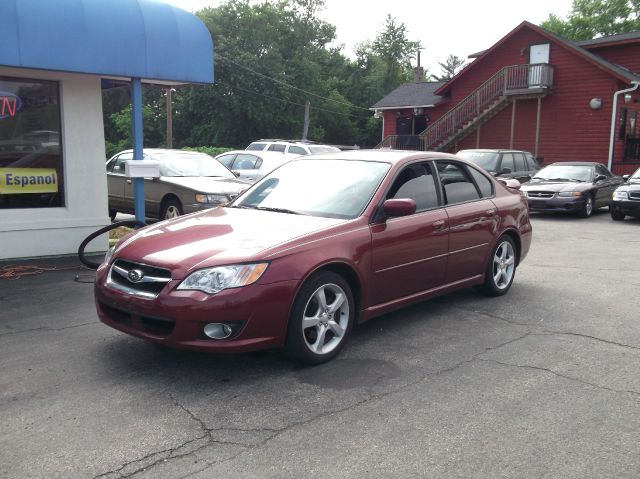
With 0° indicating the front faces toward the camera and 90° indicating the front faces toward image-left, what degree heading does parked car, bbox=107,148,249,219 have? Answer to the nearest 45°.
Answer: approximately 315°

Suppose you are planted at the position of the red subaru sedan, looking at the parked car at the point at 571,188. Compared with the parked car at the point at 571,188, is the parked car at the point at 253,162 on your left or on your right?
left

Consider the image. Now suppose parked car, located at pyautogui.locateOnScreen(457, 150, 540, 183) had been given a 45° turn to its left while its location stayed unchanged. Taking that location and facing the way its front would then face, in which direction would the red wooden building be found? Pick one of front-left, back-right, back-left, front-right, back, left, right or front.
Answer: back

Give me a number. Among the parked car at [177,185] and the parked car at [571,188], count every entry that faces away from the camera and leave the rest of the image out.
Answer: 0

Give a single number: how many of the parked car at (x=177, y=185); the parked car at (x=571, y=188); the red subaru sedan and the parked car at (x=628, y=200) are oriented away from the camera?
0

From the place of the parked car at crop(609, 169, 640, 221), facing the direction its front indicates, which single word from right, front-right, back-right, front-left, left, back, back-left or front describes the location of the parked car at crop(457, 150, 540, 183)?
right

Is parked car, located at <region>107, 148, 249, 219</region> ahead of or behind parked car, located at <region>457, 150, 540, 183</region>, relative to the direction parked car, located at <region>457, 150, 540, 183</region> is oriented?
ahead

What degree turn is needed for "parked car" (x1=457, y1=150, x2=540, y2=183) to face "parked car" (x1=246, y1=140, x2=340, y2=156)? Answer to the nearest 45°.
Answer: approximately 45° to its right

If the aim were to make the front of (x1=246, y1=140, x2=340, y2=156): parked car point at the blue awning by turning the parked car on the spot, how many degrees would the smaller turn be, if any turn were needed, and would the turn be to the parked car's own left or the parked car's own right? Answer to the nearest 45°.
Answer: approximately 45° to the parked car's own right

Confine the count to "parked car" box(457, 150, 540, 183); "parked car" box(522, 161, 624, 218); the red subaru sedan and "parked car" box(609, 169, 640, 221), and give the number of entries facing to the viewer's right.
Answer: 0

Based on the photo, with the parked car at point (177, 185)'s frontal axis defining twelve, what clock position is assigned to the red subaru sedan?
The red subaru sedan is roughly at 1 o'clock from the parked car.
